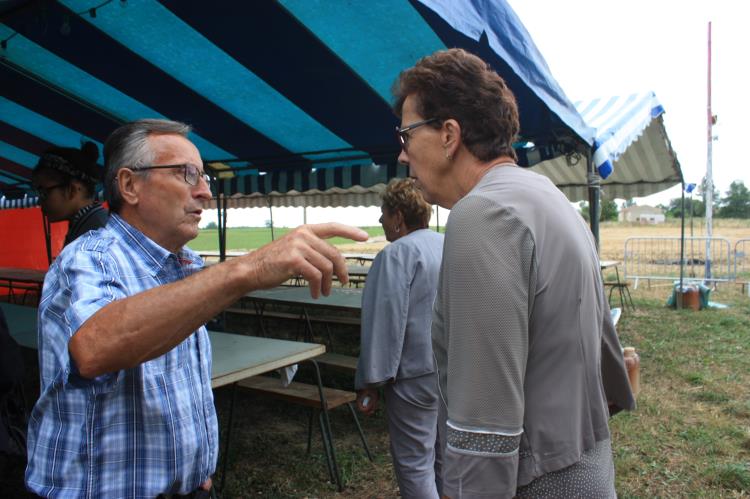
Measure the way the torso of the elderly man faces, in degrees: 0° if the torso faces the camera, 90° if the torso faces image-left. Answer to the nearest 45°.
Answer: approximately 270°

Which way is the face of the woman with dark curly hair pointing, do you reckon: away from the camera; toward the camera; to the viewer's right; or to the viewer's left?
to the viewer's left

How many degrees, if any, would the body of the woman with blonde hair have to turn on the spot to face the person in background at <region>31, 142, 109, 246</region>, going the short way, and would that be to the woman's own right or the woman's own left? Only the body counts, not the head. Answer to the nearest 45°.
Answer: approximately 45° to the woman's own left

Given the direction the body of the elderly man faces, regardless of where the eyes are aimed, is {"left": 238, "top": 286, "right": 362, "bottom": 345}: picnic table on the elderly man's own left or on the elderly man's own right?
on the elderly man's own left

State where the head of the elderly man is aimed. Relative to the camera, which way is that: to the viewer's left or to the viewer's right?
to the viewer's right
